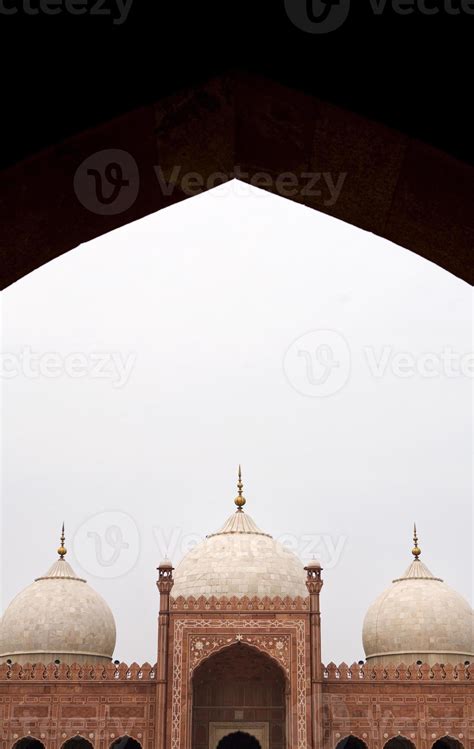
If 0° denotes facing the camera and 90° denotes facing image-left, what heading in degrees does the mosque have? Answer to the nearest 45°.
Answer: approximately 0°
